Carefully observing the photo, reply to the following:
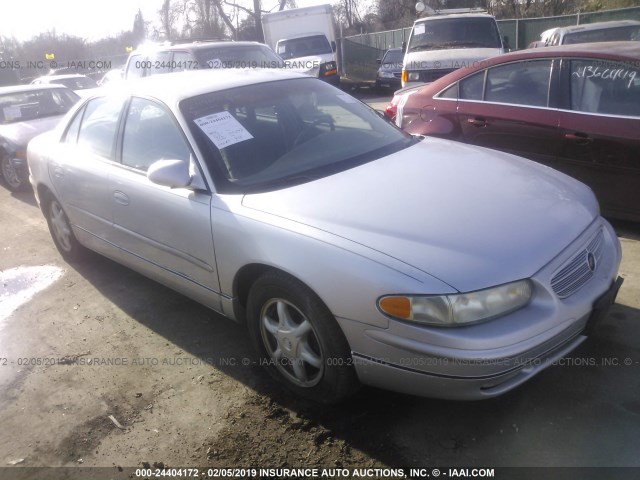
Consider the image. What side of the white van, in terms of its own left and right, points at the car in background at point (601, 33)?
left

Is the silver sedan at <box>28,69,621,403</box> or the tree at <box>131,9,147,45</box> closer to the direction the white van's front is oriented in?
the silver sedan

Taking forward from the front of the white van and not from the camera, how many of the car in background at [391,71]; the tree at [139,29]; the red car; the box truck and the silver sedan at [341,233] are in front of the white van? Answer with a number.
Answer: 2

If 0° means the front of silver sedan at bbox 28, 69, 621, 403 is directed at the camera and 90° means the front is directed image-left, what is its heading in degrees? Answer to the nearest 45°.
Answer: approximately 315°

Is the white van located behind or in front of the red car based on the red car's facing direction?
behind

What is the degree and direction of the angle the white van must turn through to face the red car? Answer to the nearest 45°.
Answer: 0° — it already faces it

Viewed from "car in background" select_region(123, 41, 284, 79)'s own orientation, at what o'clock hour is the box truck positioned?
The box truck is roughly at 8 o'clock from the car in background.

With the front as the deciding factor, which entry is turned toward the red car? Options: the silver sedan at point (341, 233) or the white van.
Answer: the white van

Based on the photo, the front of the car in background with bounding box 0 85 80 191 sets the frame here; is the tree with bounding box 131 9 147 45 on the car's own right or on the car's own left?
on the car's own left

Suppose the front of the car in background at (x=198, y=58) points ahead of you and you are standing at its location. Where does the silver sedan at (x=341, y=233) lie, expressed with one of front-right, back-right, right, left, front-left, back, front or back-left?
front-right
